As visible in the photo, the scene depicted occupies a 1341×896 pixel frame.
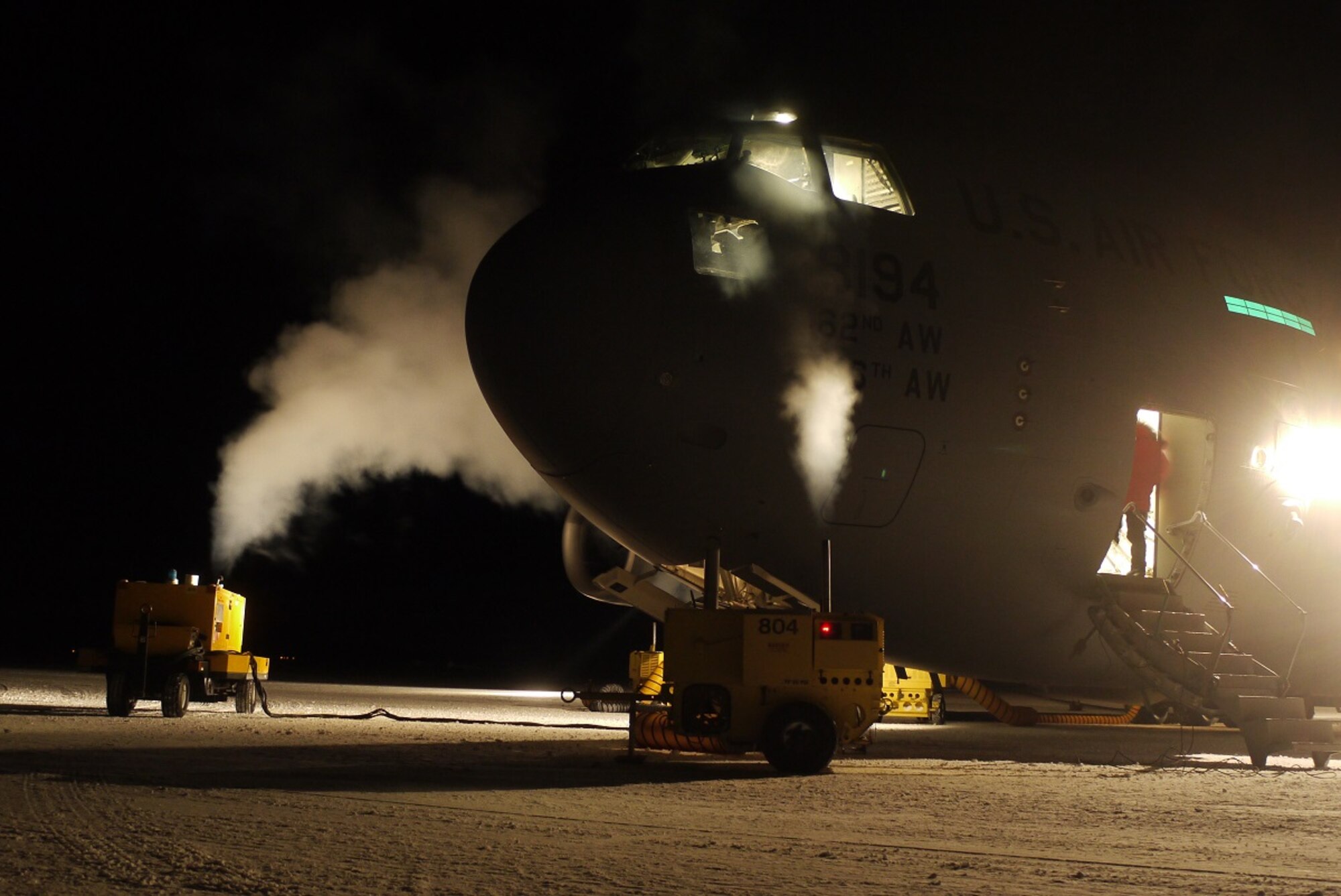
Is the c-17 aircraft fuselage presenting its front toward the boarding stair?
no

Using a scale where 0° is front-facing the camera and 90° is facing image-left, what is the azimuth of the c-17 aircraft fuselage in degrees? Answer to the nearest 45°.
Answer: approximately 45°

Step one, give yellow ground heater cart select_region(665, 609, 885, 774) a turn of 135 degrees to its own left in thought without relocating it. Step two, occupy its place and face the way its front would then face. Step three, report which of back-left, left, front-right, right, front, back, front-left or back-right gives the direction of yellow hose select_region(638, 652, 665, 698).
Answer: back-left

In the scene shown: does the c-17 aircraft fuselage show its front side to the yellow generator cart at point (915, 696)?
no

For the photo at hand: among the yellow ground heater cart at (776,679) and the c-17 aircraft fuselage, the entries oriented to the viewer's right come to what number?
0

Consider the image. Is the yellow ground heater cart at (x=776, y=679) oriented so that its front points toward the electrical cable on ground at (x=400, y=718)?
no

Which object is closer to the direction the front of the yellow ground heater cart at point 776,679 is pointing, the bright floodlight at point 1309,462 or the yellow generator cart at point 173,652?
the yellow generator cart

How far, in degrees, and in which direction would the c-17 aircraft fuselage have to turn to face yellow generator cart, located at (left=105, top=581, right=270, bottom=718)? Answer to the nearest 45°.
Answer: approximately 90° to its right
